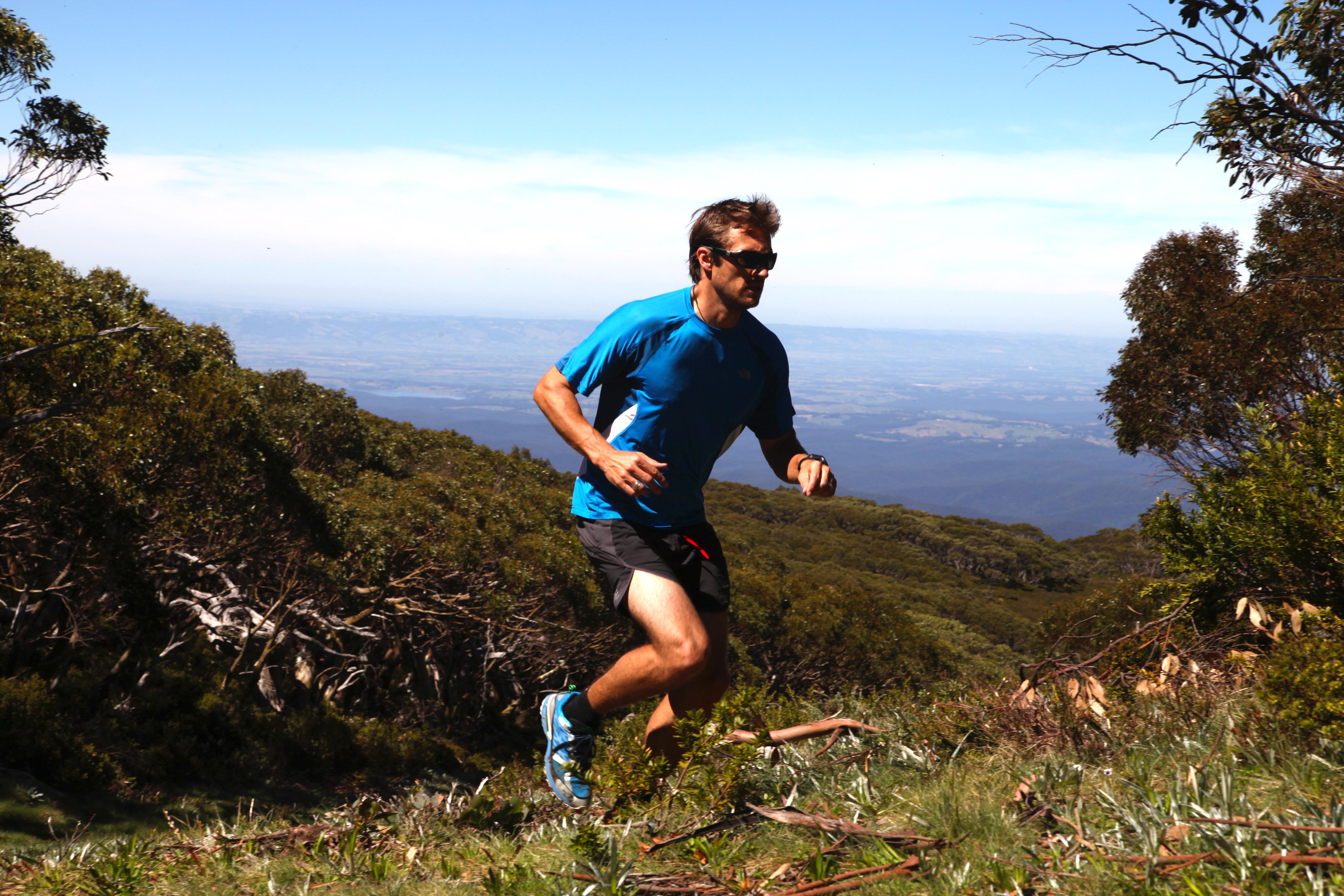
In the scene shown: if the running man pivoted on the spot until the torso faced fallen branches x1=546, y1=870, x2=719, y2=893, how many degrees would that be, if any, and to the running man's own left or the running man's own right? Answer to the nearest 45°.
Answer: approximately 45° to the running man's own right

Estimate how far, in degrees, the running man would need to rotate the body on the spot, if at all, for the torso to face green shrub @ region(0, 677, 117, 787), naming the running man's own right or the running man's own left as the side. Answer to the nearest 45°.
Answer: approximately 180°

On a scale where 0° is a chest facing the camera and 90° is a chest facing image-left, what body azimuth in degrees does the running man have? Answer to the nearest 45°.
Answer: approximately 315°

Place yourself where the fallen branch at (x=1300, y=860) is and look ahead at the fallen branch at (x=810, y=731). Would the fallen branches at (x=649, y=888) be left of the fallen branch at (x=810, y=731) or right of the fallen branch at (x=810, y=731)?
left

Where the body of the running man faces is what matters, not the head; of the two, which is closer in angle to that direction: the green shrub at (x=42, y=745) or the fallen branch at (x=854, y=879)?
the fallen branch

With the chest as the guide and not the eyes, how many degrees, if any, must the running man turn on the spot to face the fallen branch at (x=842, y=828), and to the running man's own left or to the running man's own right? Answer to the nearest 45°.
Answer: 0° — they already face it

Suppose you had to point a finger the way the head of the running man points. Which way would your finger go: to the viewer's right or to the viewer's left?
to the viewer's right
